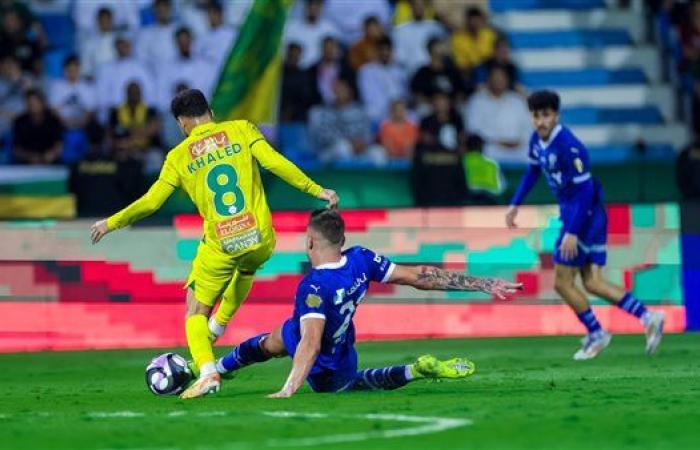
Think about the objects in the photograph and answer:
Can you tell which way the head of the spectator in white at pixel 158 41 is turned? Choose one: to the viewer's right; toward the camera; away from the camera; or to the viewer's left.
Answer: toward the camera

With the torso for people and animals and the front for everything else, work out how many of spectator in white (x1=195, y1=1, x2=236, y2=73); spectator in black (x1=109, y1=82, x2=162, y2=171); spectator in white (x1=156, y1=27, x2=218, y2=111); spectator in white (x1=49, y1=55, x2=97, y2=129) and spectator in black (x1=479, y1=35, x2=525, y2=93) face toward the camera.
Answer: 5

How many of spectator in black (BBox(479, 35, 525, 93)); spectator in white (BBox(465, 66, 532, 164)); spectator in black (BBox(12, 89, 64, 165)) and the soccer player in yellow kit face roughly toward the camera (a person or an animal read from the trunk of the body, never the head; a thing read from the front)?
3

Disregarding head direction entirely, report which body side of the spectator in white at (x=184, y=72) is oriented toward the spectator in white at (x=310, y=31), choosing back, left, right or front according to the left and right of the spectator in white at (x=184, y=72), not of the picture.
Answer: left

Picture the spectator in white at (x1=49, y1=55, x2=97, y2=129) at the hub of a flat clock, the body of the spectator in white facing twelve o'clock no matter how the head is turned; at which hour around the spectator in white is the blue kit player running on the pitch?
The blue kit player running on the pitch is roughly at 11 o'clock from the spectator in white.

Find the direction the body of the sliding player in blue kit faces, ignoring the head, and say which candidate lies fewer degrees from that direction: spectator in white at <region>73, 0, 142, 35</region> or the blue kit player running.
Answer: the spectator in white

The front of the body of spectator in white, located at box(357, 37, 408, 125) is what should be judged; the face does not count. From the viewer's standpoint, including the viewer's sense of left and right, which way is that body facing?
facing the viewer

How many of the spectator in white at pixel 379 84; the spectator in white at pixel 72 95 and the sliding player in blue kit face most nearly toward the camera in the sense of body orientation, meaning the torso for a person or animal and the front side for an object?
2

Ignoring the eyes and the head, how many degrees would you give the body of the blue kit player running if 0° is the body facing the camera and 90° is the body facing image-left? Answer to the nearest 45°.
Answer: approximately 45°

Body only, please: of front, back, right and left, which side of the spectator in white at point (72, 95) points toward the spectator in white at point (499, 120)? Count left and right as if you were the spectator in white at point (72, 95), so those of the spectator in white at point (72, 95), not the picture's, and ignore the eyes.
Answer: left

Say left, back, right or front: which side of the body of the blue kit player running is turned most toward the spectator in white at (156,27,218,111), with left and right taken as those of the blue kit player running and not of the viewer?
right

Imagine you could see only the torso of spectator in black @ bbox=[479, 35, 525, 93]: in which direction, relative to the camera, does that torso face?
toward the camera

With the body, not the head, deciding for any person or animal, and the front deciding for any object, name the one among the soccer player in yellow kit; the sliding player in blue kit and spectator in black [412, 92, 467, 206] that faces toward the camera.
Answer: the spectator in black

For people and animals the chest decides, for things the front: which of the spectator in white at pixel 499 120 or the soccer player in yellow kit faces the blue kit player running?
the spectator in white

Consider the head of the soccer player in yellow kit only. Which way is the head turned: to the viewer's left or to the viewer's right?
to the viewer's left

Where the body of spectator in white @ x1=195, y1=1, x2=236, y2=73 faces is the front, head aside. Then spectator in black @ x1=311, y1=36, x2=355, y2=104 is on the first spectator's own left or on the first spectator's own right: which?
on the first spectator's own left

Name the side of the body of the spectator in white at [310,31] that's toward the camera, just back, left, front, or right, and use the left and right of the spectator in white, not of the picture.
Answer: front

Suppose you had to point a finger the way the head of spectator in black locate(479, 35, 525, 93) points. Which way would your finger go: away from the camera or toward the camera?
toward the camera

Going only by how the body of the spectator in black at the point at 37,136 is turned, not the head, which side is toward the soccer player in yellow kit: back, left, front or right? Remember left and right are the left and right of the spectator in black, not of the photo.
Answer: front

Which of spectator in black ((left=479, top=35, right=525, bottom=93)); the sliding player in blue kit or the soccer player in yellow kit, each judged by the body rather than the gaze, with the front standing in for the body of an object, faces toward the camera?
the spectator in black

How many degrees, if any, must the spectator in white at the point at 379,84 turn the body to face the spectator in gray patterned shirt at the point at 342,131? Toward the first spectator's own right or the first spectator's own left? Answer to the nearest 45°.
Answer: approximately 45° to the first spectator's own right

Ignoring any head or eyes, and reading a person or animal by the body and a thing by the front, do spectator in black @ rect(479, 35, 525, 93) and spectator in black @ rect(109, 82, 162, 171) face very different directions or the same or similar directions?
same or similar directions
